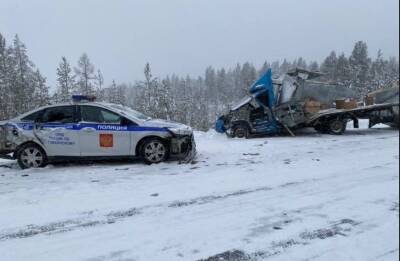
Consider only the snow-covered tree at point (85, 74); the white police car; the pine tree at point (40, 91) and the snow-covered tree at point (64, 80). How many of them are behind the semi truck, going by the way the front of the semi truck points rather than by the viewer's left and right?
0

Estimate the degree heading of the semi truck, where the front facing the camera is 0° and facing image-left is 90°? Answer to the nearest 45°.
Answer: approximately 90°

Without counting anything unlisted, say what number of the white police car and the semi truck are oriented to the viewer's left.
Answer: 1

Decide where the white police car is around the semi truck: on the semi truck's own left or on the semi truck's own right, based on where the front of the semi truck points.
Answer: on the semi truck's own left

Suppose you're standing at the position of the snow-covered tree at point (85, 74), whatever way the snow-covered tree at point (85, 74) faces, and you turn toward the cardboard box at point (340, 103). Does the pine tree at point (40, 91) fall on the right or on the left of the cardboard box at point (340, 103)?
right

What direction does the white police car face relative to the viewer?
to the viewer's right

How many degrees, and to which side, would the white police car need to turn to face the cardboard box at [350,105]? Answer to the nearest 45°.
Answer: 0° — it already faces it

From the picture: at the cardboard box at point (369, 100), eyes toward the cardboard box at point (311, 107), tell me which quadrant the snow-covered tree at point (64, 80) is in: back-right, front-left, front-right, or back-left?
front-right

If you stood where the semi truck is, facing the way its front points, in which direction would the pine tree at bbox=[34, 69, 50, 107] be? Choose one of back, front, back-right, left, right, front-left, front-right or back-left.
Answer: front-right

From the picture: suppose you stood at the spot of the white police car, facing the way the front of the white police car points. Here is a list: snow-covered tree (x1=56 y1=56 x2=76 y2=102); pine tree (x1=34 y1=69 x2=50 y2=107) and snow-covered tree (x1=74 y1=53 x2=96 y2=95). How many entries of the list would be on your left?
3

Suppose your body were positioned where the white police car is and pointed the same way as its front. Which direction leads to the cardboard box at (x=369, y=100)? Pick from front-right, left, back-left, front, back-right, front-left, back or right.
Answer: front

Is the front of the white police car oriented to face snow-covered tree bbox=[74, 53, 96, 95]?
no

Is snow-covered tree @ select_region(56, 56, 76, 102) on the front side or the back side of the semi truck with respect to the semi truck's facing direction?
on the front side

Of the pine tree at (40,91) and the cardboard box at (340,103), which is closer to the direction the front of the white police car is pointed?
the cardboard box

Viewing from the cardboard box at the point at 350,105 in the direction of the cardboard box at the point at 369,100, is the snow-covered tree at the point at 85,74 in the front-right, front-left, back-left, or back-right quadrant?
back-left

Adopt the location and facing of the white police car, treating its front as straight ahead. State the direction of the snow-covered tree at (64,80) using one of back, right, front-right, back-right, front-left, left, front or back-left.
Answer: left

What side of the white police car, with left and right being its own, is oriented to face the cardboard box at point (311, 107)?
front
